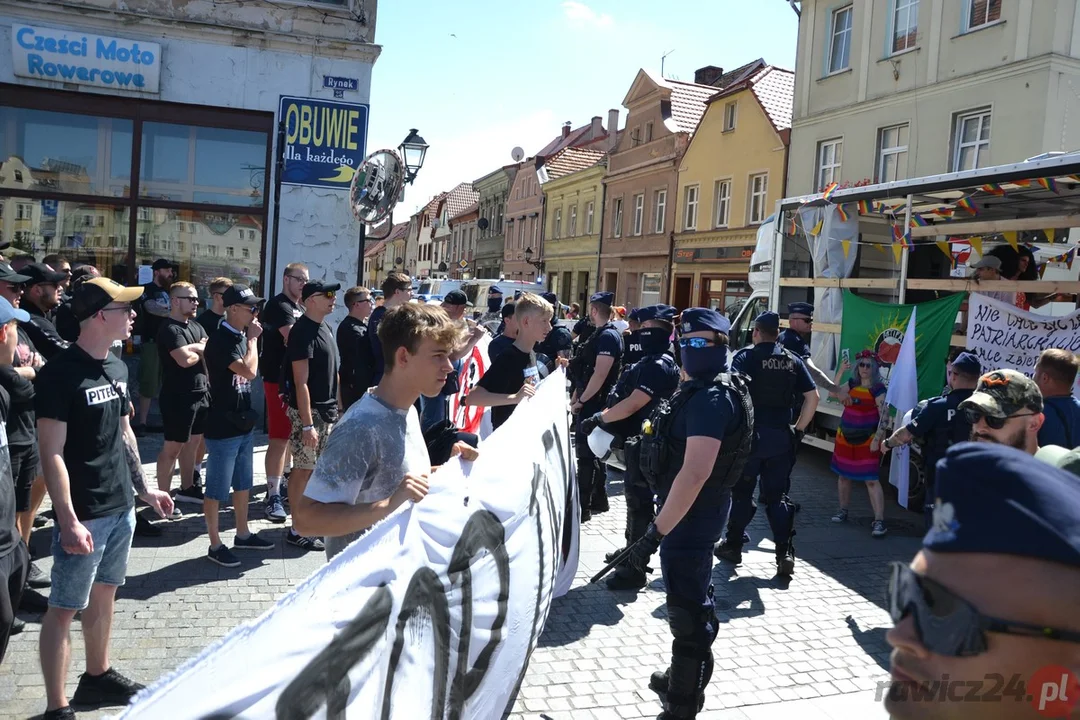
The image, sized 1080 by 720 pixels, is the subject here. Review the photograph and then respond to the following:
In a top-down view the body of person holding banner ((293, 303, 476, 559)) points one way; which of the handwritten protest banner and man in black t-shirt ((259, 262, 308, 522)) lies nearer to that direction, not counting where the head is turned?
the handwritten protest banner

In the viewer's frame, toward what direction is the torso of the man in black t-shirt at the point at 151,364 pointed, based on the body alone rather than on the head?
to the viewer's right

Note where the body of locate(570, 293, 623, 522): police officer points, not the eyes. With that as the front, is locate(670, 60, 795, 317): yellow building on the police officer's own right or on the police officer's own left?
on the police officer's own right

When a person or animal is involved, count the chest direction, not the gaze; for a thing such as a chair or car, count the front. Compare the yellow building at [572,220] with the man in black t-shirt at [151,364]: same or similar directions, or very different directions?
very different directions

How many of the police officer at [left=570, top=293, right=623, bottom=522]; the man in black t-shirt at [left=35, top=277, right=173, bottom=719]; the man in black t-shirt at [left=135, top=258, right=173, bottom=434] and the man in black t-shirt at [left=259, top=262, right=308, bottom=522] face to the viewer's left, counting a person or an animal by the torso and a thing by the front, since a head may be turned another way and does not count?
1

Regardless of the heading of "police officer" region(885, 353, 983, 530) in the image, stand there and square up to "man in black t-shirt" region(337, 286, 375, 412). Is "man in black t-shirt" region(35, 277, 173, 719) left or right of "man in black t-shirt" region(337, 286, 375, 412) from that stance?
left

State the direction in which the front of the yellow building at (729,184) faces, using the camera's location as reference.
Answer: facing the viewer and to the left of the viewer

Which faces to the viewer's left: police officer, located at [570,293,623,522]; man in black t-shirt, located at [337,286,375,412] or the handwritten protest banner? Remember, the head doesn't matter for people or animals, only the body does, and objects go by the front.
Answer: the police officer

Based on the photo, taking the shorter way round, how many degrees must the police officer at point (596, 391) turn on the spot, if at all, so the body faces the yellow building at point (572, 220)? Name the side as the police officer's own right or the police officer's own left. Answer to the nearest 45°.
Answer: approximately 90° to the police officer's own right

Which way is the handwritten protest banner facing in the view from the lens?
facing the viewer

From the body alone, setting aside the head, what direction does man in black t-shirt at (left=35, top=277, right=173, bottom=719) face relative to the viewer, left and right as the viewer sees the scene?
facing the viewer and to the right of the viewer
